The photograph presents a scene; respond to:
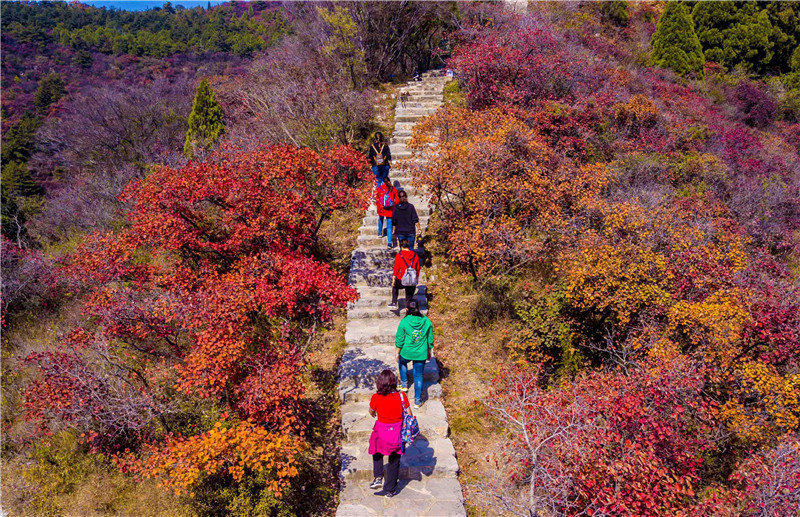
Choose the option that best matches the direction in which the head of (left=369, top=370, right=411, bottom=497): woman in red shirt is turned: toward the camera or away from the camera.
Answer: away from the camera

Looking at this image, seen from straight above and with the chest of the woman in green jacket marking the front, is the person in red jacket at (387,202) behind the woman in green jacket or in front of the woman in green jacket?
in front

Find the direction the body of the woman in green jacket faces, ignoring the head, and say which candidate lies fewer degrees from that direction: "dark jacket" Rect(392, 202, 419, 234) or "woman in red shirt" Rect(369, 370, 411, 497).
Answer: the dark jacket

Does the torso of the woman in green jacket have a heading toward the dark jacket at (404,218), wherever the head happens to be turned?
yes

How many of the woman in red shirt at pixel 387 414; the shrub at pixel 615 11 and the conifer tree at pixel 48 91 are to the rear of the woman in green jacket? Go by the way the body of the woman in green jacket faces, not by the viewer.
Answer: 1

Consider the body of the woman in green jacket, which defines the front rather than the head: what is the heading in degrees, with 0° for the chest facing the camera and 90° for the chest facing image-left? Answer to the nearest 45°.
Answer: approximately 180°

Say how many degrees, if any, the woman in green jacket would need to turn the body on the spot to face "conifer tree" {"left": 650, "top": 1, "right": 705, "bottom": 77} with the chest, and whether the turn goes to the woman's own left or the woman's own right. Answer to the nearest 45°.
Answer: approximately 45° to the woman's own right

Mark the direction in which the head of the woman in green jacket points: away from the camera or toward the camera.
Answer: away from the camera
